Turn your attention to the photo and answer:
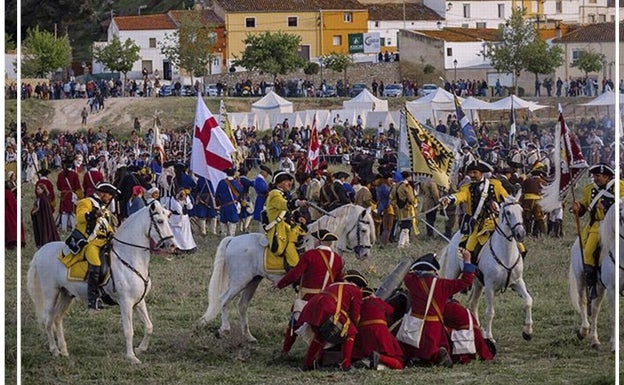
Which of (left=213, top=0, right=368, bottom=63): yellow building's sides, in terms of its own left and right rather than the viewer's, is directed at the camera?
front

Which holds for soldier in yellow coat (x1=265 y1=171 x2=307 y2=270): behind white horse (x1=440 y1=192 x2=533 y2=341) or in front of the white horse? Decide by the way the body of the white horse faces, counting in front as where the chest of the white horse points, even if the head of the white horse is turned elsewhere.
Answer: behind

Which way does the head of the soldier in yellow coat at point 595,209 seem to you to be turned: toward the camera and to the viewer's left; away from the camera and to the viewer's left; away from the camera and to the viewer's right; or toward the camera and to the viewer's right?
toward the camera and to the viewer's left

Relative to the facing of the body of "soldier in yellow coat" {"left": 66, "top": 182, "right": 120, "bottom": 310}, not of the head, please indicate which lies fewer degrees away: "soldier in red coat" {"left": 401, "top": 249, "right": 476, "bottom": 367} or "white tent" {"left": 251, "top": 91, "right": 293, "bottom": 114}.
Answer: the soldier in red coat

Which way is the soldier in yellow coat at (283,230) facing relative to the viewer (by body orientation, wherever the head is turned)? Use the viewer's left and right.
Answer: facing to the right of the viewer

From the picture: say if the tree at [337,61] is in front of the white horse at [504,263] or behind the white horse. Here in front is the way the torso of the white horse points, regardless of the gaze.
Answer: behind

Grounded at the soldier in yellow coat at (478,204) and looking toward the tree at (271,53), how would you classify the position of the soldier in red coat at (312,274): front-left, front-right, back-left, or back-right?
back-left

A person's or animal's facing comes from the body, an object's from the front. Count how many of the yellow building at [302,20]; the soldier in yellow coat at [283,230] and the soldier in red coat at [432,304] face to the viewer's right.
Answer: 1

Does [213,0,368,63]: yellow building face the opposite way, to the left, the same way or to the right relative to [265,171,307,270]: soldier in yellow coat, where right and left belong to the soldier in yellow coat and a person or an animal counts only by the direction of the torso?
to the right

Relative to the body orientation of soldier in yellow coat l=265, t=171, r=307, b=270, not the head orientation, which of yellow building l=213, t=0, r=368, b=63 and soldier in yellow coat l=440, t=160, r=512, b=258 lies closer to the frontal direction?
the soldier in yellow coat
